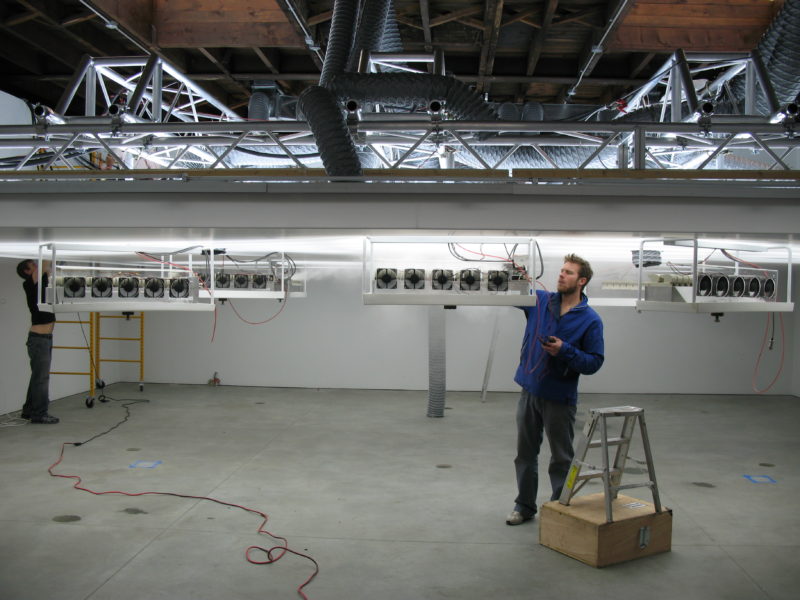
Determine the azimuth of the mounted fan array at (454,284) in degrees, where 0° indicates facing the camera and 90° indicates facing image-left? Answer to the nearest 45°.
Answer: approximately 0°

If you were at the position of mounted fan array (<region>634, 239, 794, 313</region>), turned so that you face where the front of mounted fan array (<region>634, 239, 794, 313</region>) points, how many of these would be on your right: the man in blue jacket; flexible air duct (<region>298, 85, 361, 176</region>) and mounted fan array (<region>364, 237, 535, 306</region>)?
3

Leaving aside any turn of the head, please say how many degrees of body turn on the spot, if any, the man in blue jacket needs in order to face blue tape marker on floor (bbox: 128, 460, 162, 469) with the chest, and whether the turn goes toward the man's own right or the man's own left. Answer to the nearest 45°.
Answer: approximately 45° to the man's own right

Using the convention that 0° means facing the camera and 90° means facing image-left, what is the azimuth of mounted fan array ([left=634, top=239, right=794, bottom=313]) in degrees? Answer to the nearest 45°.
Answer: approximately 315°

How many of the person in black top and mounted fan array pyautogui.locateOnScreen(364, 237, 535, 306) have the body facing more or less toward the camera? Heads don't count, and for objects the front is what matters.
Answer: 1

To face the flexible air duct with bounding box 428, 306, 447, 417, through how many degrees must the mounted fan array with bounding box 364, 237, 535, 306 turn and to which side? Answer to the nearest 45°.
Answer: approximately 180°
